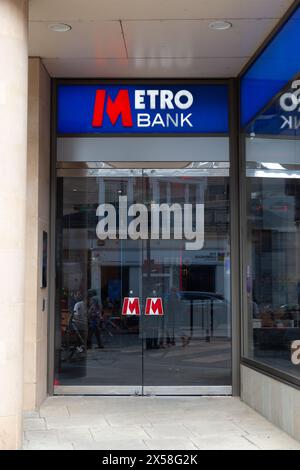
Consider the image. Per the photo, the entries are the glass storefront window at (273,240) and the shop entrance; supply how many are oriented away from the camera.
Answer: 0

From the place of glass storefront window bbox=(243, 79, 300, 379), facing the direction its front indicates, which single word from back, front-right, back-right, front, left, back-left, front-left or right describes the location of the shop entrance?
right

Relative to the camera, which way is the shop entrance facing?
toward the camera

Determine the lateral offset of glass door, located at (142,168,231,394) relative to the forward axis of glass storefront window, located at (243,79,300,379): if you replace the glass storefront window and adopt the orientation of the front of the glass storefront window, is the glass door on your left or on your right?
on your right

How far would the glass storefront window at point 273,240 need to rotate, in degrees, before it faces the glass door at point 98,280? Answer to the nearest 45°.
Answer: approximately 90° to its right

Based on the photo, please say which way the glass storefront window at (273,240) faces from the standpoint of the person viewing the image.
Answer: facing the viewer and to the left of the viewer

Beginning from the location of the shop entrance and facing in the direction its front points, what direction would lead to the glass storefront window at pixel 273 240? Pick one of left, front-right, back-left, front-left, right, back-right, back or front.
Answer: front-left
